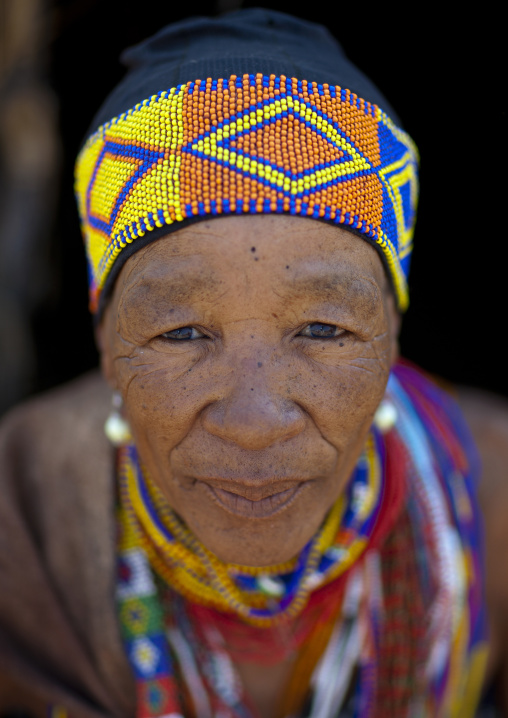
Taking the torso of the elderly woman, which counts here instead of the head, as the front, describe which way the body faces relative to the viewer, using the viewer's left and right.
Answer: facing the viewer

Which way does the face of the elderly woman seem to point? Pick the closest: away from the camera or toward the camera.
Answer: toward the camera
